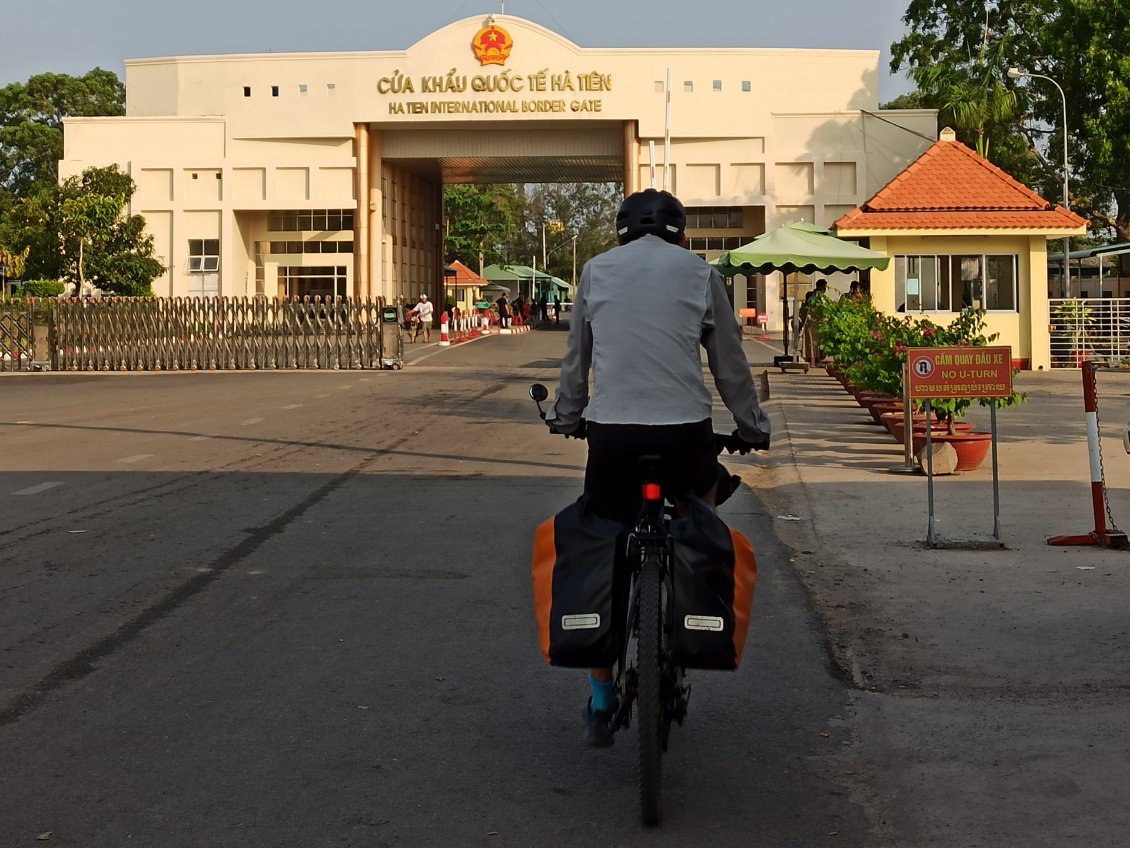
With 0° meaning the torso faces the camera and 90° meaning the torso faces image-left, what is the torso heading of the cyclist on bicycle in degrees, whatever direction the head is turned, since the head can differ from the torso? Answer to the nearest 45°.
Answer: approximately 180°

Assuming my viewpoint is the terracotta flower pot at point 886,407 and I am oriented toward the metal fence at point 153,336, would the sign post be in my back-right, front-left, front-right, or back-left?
back-left

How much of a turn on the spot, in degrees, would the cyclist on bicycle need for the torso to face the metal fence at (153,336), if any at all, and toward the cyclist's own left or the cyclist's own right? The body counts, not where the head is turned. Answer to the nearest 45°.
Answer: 0° — they already face it

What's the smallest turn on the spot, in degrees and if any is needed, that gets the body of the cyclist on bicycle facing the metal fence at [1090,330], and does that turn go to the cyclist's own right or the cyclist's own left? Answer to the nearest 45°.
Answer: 0° — they already face it

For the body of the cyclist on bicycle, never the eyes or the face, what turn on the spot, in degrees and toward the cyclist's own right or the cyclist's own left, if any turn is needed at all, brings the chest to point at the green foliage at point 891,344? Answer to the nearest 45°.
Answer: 0° — they already face it

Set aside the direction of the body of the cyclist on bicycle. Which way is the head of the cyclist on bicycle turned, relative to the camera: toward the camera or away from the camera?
away from the camera
